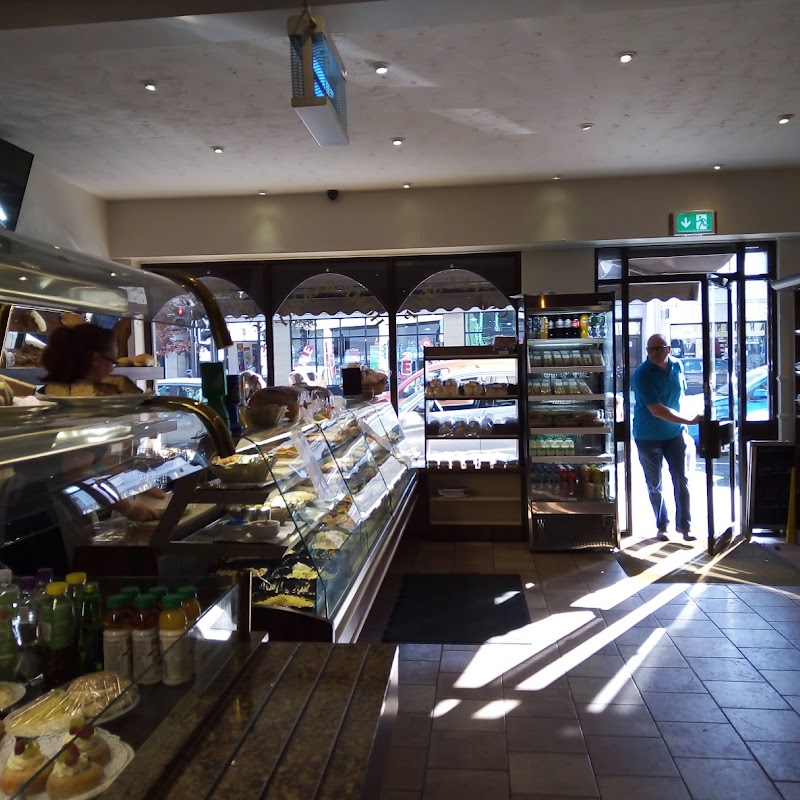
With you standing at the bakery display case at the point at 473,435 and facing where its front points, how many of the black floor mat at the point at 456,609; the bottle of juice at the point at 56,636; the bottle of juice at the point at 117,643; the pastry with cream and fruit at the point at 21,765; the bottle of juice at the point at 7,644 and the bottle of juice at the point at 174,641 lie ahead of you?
6

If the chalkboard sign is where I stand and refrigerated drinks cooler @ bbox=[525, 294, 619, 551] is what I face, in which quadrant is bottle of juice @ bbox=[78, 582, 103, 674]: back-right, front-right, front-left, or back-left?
front-left

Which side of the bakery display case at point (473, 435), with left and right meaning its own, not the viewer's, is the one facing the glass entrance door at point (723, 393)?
left

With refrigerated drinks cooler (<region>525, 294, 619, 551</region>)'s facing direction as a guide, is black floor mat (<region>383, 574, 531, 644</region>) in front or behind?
in front

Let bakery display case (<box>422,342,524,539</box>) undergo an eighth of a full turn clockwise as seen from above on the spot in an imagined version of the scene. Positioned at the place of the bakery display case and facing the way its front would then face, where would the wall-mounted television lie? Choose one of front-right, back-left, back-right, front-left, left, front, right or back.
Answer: front

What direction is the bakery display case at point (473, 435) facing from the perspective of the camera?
toward the camera

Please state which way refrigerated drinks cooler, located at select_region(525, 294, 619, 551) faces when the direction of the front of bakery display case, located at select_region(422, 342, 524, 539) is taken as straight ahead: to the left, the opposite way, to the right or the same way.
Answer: the same way

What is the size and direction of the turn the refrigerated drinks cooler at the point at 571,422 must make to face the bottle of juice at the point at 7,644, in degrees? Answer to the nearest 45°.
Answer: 0° — it already faces it

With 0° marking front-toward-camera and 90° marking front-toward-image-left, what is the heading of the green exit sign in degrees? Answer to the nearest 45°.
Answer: approximately 0°
